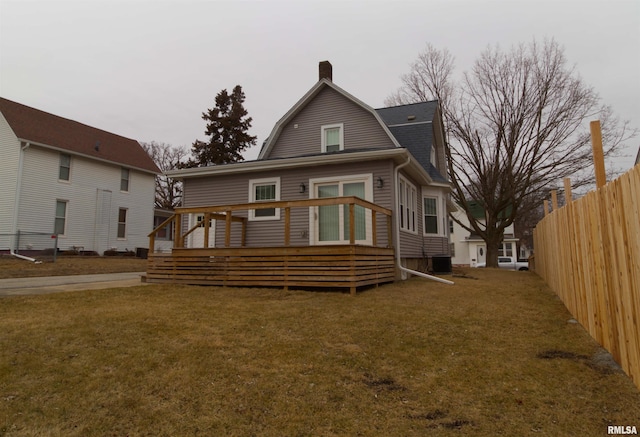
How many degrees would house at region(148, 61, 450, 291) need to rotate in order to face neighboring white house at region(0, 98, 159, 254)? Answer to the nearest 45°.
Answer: approximately 45° to its left

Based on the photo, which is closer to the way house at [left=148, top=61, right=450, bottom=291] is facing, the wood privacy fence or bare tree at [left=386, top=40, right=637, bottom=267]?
the bare tree

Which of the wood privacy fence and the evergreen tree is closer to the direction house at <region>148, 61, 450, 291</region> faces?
the evergreen tree

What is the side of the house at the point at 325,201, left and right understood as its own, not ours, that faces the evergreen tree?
front

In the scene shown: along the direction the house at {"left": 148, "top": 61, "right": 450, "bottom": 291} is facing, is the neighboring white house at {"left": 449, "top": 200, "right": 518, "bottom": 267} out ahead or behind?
ahead

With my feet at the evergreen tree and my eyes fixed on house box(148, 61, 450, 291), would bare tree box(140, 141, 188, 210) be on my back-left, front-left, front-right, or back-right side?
back-right

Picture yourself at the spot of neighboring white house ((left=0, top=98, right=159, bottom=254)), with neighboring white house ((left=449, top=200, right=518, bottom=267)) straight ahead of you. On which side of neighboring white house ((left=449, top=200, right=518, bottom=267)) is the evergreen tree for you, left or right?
left

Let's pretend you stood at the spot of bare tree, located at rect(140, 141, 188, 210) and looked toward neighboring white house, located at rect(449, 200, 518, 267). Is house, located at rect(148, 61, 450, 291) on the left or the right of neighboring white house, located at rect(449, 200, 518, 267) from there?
right

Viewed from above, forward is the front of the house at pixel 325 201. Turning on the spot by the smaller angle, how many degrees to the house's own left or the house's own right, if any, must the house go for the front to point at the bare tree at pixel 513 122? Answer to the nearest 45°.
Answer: approximately 45° to the house's own right

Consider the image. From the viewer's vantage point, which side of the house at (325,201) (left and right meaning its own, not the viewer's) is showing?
back

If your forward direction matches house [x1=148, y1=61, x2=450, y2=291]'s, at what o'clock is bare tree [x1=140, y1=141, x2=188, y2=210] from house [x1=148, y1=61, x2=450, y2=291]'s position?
The bare tree is roughly at 11 o'clock from the house.
